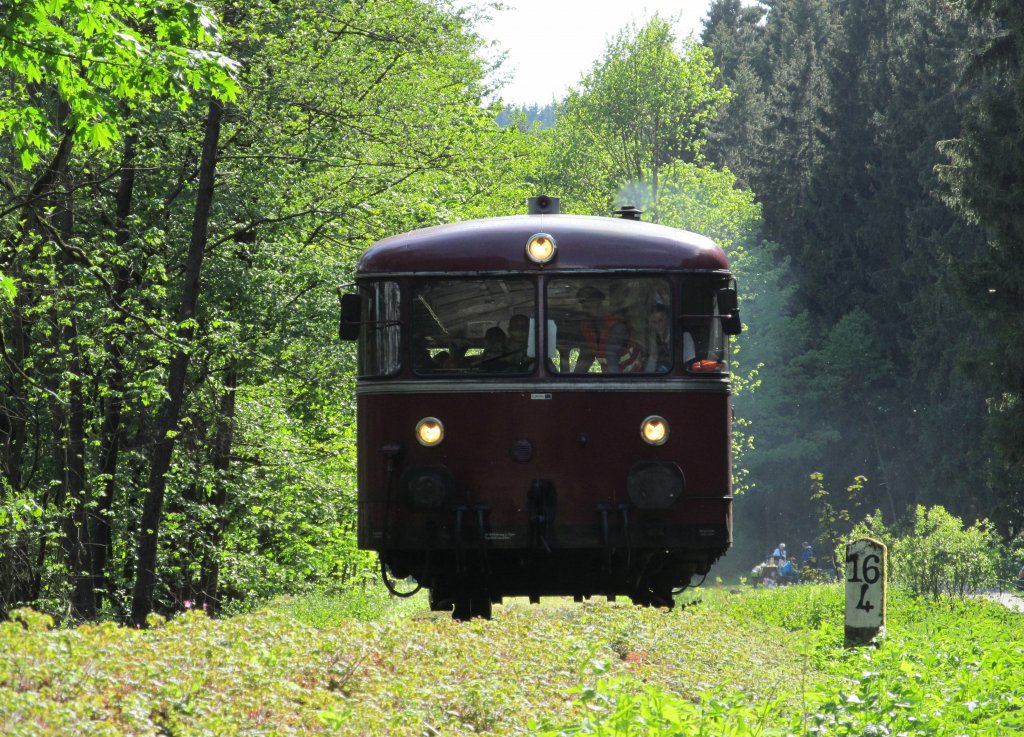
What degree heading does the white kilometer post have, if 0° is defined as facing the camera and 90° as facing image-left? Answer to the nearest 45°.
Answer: approximately 0°

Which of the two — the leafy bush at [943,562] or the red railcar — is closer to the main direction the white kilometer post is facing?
the red railcar

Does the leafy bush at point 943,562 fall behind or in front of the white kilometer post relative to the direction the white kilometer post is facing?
behind
